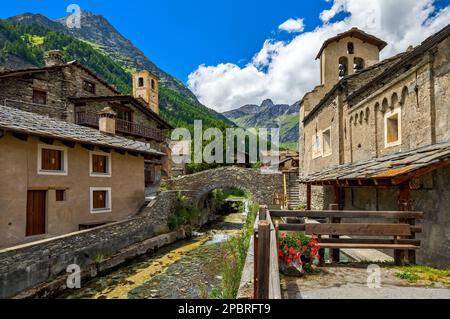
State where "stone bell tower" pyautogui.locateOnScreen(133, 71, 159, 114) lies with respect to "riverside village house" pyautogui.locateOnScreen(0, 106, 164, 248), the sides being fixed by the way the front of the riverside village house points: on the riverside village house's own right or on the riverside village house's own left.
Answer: on the riverside village house's own left

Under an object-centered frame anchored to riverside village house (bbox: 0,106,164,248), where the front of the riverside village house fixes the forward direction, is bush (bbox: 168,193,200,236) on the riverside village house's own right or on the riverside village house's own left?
on the riverside village house's own left

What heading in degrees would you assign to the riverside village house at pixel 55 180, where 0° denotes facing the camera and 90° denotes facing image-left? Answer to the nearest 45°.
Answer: approximately 315°

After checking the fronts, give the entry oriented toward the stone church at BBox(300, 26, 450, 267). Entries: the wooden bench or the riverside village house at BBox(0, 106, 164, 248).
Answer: the riverside village house

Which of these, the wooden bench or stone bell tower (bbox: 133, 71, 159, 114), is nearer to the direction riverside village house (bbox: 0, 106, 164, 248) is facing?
the wooden bench
